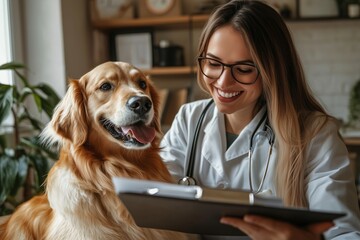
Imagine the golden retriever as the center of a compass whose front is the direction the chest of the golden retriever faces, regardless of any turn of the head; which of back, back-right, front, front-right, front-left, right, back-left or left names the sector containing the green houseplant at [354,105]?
left

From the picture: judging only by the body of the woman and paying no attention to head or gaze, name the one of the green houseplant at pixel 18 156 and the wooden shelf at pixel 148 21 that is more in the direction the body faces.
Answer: the green houseplant

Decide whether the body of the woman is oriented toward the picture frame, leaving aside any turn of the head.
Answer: no

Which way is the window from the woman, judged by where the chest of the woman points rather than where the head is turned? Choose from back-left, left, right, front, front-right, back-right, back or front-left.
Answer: right

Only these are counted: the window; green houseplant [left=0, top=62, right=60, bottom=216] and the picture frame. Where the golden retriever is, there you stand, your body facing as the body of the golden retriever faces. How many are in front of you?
0

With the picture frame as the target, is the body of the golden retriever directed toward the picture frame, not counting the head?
no

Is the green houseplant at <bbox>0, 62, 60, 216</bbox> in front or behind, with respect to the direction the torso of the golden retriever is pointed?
behind

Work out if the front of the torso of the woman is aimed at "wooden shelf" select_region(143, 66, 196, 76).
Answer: no

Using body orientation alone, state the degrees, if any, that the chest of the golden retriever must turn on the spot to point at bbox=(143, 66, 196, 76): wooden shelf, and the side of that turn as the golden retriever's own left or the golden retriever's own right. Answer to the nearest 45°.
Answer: approximately 135° to the golden retriever's own left

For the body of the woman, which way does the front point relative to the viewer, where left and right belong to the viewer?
facing the viewer and to the left of the viewer

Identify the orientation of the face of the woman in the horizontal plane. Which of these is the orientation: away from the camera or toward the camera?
toward the camera
